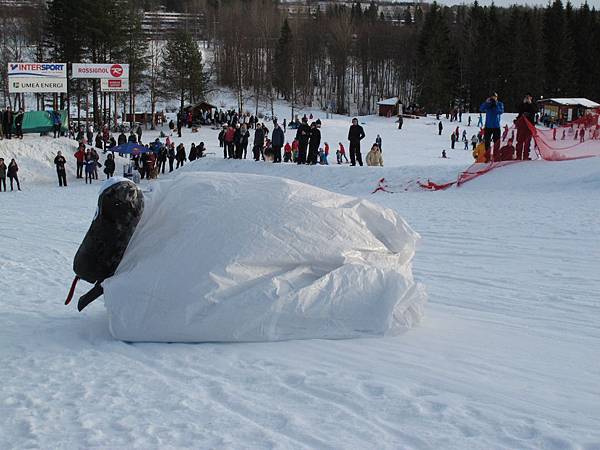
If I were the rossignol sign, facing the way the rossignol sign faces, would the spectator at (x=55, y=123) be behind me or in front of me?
in front

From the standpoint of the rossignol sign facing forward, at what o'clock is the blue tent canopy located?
The blue tent canopy is roughly at 12 o'clock from the rossignol sign.

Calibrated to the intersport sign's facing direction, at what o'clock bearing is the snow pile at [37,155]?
The snow pile is roughly at 12 o'clock from the intersport sign.
